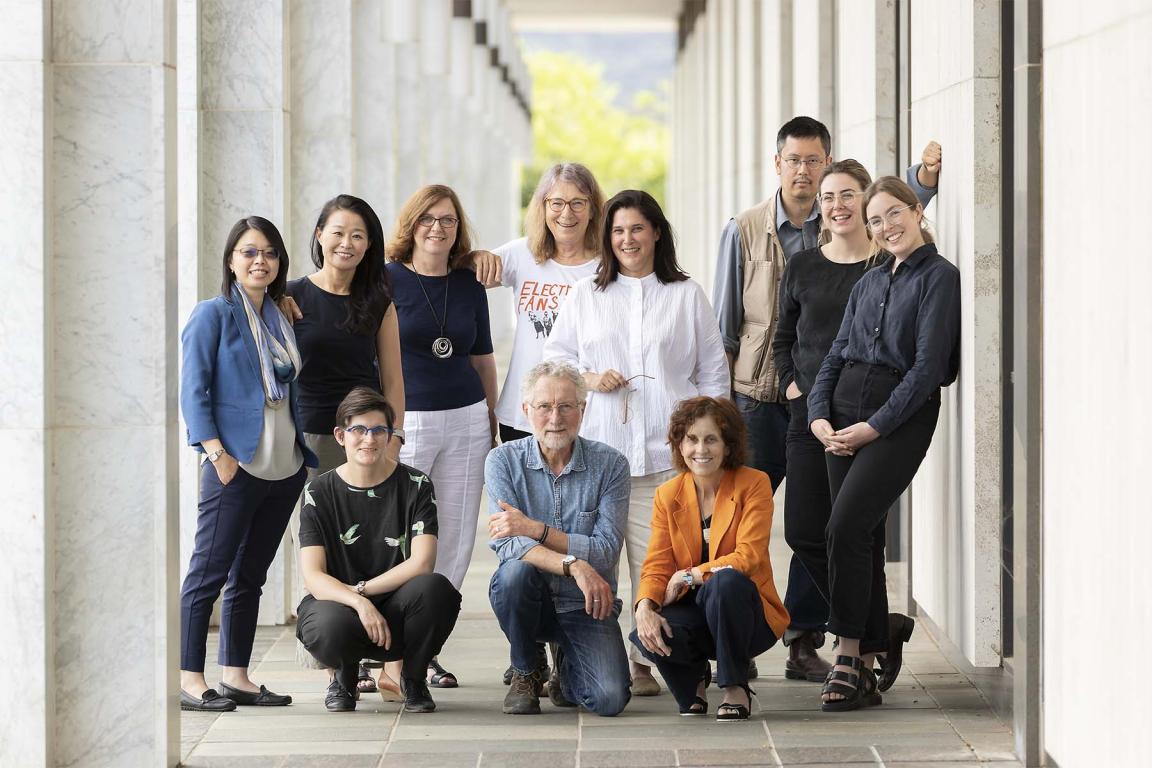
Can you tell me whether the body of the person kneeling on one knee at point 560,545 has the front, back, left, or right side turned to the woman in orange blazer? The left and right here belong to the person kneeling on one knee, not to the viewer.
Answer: left

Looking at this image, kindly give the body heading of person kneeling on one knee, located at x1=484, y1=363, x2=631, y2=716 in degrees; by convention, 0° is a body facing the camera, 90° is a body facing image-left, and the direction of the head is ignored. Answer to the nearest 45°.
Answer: approximately 0°

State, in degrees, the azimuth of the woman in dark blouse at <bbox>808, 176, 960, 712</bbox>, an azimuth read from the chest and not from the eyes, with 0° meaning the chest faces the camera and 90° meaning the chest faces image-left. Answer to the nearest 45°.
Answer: approximately 45°

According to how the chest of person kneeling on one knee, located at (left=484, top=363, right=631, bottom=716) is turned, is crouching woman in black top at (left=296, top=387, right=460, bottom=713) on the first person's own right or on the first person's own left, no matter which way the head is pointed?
on the first person's own right

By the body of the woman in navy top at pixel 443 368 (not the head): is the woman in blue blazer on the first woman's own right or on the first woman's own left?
on the first woman's own right

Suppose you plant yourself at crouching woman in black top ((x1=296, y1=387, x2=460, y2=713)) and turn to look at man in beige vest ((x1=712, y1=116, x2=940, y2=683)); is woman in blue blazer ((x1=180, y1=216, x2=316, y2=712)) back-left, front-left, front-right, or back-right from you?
back-left
